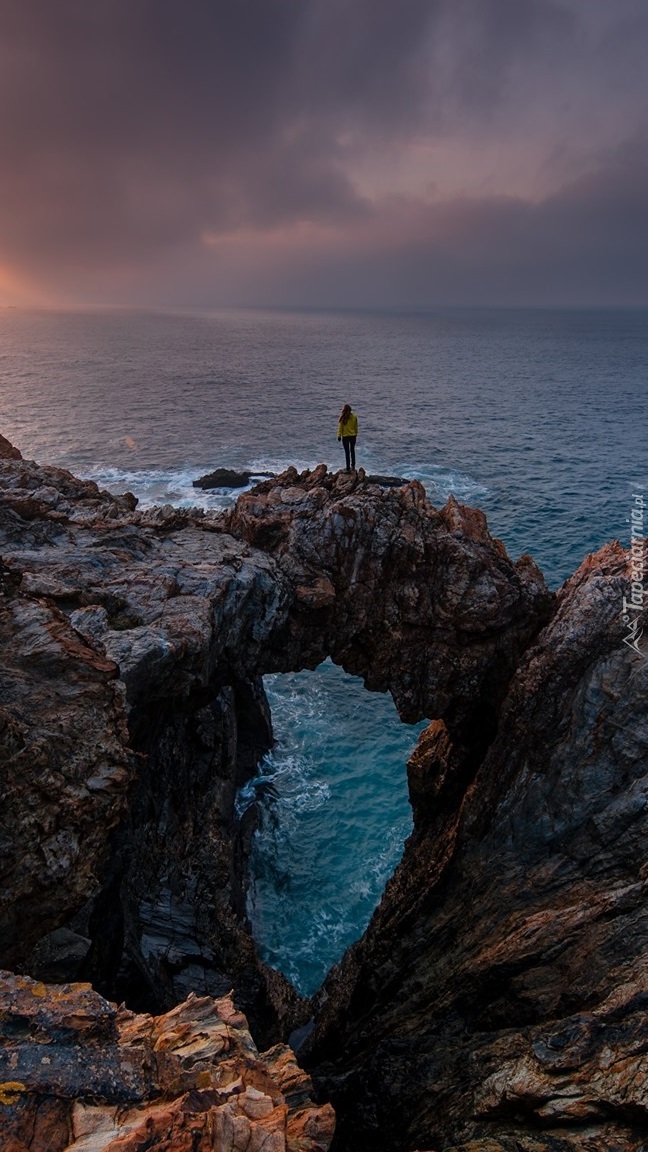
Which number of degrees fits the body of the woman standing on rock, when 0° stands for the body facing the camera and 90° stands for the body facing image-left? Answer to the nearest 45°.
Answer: approximately 180°
